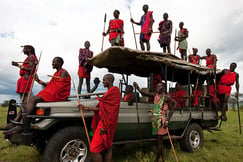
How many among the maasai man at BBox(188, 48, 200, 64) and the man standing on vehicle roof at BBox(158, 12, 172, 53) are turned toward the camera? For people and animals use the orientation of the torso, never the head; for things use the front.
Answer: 2

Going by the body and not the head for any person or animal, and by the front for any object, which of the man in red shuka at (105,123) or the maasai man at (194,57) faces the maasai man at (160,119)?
the maasai man at (194,57)

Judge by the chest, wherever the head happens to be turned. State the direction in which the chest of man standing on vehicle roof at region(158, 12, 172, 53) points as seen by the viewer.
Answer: toward the camera

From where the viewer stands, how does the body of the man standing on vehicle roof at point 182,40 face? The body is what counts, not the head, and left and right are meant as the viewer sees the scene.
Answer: facing the viewer and to the left of the viewer

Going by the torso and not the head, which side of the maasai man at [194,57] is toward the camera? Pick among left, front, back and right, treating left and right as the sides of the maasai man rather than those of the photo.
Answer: front

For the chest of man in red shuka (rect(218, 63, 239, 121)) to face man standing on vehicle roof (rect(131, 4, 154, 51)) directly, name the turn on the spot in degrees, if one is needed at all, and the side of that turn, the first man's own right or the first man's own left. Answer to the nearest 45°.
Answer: approximately 45° to the first man's own right
